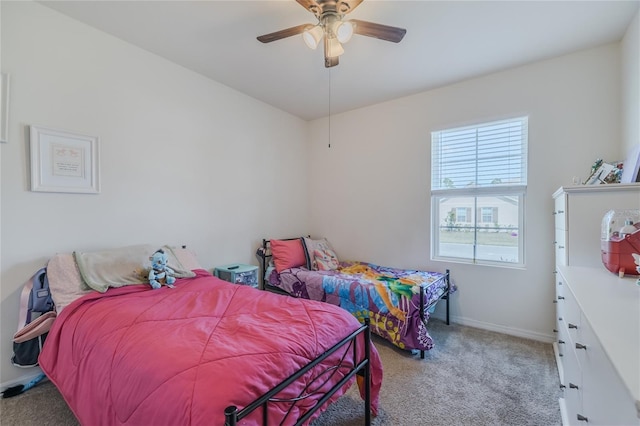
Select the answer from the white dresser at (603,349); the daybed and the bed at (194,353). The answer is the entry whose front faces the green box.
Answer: the white dresser

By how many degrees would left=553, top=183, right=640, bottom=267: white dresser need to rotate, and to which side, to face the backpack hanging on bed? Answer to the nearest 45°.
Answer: approximately 45° to its left

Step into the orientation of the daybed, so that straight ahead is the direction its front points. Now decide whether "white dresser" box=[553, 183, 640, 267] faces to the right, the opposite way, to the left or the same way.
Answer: the opposite way

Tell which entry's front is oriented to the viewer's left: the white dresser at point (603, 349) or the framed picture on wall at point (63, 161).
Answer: the white dresser

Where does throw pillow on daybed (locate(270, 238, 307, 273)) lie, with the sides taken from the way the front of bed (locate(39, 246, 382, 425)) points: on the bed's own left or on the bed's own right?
on the bed's own left

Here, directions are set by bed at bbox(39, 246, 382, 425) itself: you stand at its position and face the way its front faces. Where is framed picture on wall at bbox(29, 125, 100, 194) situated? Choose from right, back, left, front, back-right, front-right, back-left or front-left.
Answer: back

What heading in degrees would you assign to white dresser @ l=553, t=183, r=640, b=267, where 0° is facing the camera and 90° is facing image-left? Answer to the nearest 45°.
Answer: approximately 90°

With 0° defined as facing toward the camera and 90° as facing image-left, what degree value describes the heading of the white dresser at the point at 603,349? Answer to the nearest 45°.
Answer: approximately 90°

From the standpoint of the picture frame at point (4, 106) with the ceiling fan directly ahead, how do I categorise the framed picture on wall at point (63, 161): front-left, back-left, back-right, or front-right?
front-left

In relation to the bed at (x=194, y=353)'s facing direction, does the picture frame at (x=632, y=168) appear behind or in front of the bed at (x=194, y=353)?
in front

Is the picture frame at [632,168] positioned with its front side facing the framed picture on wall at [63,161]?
yes

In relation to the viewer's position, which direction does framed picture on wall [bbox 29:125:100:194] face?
facing the viewer and to the right of the viewer

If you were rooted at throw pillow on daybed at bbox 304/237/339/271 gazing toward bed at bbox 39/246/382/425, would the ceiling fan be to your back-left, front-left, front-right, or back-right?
front-left
